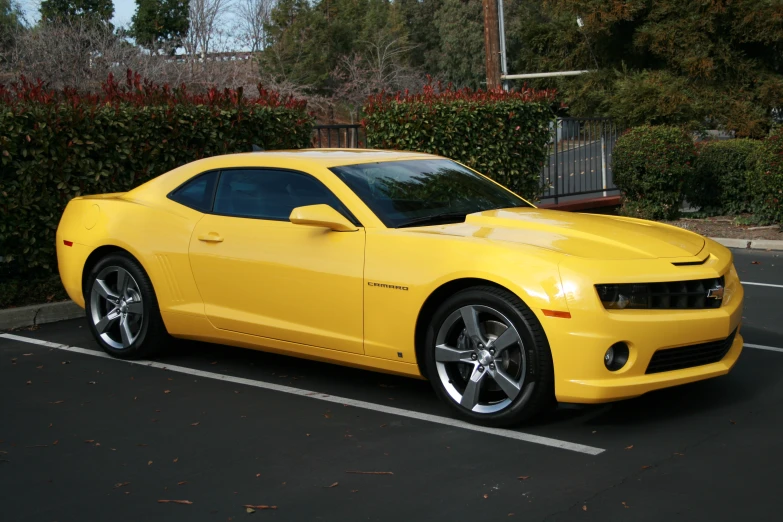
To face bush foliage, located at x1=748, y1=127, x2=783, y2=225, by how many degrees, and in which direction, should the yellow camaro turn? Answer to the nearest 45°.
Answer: approximately 90° to its left

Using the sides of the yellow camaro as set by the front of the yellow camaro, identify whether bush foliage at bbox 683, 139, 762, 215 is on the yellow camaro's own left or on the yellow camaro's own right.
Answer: on the yellow camaro's own left

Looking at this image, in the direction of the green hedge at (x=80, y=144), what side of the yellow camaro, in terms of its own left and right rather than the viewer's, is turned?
back

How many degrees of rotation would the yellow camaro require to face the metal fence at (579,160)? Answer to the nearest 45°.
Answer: approximately 135° to its left

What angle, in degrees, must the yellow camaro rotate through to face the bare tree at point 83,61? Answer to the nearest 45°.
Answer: approximately 135° to its left

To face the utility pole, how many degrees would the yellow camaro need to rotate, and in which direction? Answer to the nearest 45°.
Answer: approximately 135° to its left

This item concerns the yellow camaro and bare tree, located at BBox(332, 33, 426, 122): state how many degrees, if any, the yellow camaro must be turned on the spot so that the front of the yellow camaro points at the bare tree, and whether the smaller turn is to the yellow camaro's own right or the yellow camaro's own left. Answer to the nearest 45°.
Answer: approximately 135° to the yellow camaro's own left

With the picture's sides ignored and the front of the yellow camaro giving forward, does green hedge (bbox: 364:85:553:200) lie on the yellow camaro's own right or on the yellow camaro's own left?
on the yellow camaro's own left

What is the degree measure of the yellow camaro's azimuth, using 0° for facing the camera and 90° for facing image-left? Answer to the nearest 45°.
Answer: approximately 315°

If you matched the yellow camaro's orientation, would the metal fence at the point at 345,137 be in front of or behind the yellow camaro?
behind
